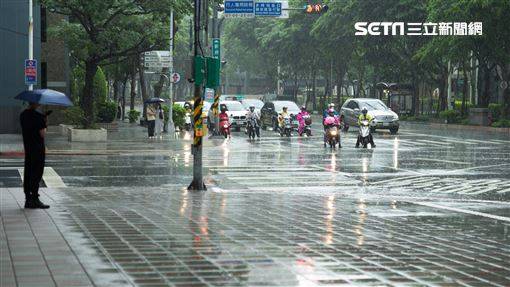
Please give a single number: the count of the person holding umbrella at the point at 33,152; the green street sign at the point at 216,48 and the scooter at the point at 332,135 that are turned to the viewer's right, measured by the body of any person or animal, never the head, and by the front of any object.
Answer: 1

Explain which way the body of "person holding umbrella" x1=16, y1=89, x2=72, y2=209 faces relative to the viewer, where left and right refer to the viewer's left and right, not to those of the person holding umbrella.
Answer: facing to the right of the viewer

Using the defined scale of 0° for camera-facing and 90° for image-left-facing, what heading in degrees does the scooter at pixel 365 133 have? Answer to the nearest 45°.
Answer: approximately 0°

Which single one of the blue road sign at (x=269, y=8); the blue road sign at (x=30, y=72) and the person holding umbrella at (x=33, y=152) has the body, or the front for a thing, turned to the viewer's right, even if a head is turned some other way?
the person holding umbrella

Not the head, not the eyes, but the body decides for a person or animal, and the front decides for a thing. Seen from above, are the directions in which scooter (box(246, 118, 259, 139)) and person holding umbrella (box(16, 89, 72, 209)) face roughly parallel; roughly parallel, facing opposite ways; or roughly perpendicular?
roughly perpendicular
